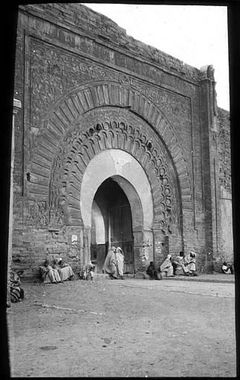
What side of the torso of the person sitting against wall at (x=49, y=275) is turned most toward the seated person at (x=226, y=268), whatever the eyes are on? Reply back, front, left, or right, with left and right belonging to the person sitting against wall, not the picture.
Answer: left

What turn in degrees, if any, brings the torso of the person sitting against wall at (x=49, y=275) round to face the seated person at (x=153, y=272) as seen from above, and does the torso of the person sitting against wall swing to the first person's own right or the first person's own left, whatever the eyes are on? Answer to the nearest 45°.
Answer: approximately 90° to the first person's own left

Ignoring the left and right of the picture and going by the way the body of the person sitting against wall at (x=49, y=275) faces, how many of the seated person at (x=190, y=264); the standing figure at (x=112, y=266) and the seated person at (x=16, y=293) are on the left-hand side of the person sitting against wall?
2

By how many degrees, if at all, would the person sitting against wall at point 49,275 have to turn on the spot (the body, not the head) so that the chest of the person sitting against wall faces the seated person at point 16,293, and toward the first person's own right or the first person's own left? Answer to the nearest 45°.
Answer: approximately 45° to the first person's own right

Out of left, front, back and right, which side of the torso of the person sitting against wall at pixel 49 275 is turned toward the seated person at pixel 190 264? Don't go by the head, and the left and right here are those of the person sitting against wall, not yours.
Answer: left

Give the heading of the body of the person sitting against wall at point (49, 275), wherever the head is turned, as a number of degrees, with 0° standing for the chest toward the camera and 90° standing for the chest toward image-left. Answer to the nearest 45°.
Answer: approximately 315°
